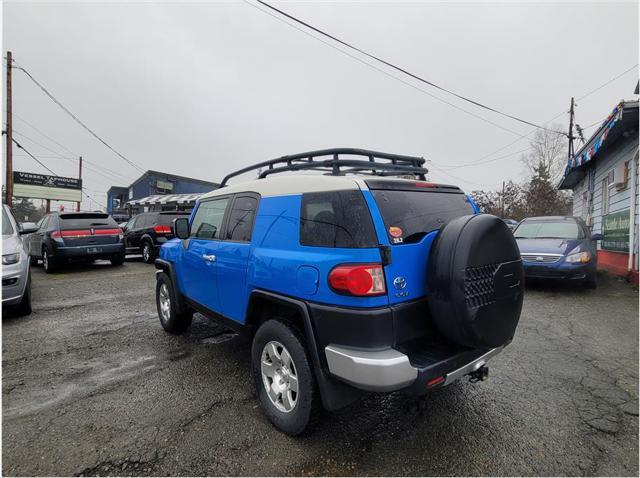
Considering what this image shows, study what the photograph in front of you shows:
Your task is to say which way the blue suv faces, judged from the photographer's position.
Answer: facing away from the viewer and to the left of the viewer

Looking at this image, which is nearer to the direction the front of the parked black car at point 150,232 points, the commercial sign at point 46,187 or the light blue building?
the commercial sign

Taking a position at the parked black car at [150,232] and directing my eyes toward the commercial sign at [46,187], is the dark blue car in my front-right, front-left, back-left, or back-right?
back-right

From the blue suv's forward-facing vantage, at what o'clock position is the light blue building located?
The light blue building is roughly at 3 o'clock from the blue suv.

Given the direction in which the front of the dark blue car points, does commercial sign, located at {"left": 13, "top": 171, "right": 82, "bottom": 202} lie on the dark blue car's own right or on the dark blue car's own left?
on the dark blue car's own right

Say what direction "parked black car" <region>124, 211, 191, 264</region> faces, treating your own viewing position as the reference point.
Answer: facing away from the viewer and to the left of the viewer

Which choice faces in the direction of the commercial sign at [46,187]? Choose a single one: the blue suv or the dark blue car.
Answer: the blue suv
